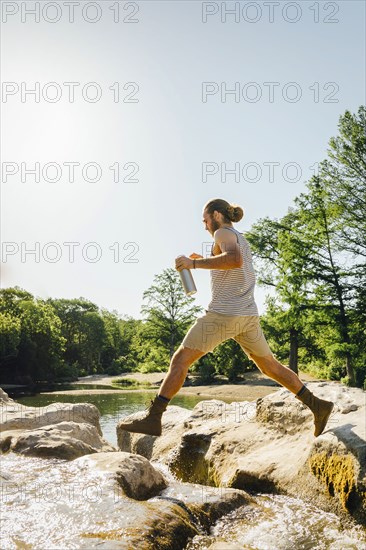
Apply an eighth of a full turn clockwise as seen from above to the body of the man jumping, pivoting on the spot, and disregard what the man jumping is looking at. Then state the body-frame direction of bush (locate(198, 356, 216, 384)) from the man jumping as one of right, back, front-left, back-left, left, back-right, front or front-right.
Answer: front-right

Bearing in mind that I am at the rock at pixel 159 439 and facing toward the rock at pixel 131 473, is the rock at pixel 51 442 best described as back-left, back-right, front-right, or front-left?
front-right

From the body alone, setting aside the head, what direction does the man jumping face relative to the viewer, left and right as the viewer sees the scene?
facing to the left of the viewer

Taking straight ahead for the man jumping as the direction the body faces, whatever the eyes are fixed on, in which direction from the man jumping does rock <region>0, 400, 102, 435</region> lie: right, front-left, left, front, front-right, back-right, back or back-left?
front-right

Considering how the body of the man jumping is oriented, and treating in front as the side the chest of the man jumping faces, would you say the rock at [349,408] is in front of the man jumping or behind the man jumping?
behind

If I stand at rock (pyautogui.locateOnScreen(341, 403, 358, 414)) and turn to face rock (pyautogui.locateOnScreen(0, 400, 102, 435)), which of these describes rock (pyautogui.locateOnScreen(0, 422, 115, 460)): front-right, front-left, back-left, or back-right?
front-left

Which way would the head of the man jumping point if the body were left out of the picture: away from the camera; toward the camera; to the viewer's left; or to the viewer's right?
to the viewer's left
